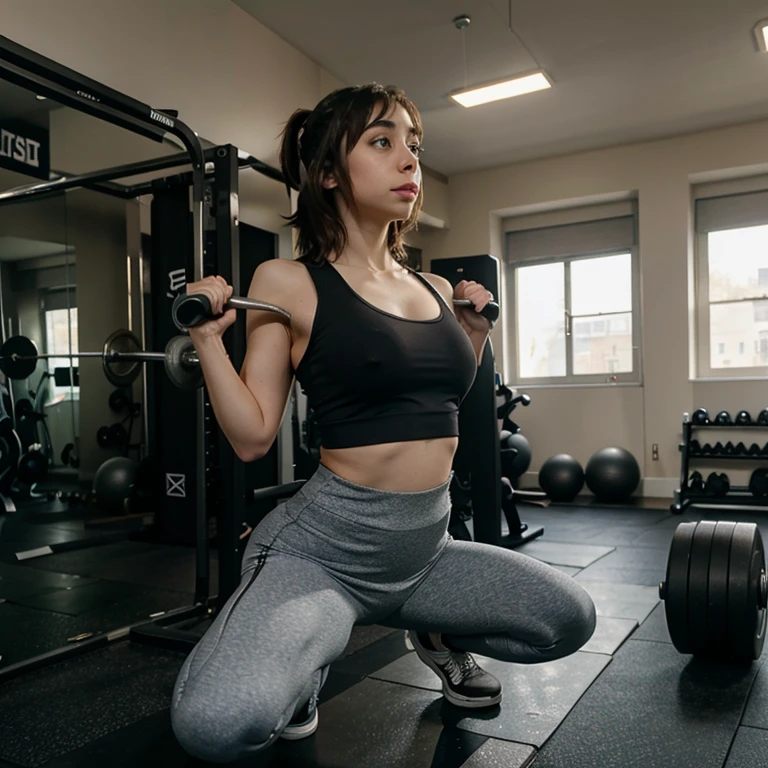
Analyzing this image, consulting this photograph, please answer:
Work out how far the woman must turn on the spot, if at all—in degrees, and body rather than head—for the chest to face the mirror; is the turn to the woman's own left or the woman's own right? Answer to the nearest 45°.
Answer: approximately 180°

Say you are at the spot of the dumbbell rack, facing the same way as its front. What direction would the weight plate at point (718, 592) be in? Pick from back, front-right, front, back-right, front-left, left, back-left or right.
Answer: front

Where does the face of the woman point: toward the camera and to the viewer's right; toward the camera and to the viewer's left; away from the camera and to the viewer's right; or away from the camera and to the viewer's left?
toward the camera and to the viewer's right

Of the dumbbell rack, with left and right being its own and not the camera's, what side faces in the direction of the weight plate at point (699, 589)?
front

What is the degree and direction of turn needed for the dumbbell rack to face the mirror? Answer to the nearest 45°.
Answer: approximately 45° to its right

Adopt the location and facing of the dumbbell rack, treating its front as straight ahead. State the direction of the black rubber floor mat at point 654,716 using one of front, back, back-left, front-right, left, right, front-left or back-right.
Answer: front

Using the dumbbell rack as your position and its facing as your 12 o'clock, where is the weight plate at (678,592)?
The weight plate is roughly at 12 o'clock from the dumbbell rack.

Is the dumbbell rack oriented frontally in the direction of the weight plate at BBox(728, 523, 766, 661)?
yes

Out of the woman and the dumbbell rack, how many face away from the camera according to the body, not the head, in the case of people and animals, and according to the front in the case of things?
0

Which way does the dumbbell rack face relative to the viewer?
toward the camera

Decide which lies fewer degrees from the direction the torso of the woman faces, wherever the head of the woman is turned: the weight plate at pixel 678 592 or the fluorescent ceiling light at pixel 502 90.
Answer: the weight plate

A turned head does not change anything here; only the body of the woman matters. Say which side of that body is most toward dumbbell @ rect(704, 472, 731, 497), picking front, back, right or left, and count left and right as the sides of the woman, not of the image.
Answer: left

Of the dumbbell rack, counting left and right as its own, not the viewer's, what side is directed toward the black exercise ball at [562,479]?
right

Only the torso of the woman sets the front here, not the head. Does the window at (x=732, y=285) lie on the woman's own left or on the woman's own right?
on the woman's own left
